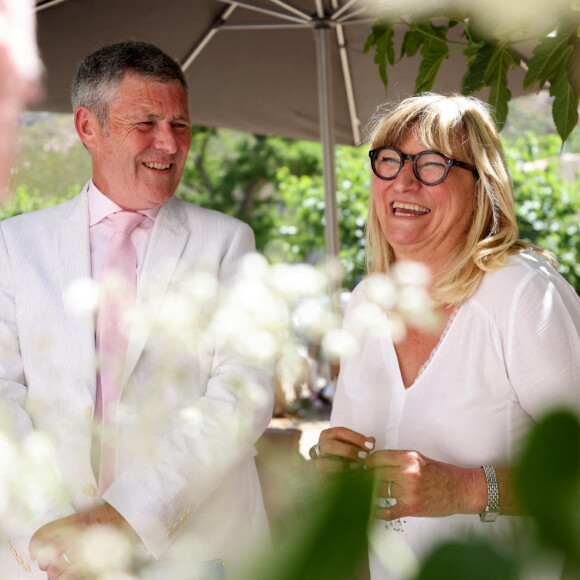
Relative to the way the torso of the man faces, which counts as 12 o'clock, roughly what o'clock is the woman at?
The woman is roughly at 10 o'clock from the man.

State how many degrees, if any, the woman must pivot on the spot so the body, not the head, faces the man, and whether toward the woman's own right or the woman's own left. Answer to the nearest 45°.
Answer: approximately 45° to the woman's own right

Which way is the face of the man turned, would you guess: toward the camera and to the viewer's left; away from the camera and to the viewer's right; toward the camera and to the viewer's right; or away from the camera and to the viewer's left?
toward the camera and to the viewer's right

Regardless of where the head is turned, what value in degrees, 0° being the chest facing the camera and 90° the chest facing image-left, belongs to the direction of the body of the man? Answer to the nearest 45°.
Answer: approximately 0°
